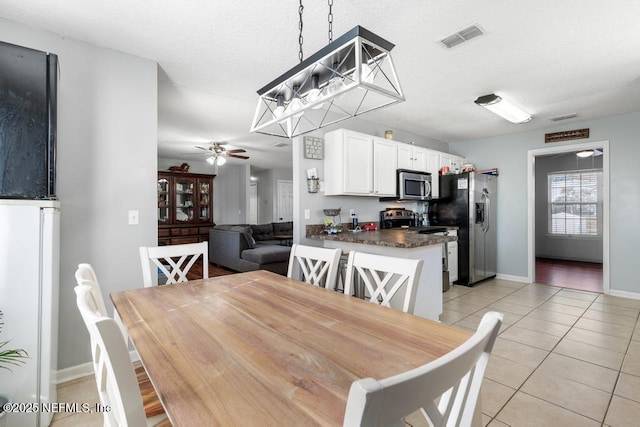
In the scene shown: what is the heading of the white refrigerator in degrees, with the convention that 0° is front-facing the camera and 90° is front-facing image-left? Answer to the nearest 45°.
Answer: approximately 270°

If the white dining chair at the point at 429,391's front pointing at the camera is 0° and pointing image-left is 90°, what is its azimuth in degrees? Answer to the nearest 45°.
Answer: approximately 135°

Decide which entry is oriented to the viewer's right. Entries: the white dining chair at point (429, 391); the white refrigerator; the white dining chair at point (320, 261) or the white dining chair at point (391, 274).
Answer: the white refrigerator

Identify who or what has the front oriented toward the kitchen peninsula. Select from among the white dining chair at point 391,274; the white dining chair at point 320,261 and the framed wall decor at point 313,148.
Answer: the framed wall decor

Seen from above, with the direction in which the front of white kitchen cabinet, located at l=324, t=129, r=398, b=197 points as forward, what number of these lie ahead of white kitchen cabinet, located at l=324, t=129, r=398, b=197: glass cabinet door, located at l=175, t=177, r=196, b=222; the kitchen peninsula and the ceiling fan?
1

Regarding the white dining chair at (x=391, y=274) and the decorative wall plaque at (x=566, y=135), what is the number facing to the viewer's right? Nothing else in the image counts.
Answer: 0

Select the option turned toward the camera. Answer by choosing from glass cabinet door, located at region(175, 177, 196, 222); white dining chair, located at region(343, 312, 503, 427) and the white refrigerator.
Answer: the glass cabinet door

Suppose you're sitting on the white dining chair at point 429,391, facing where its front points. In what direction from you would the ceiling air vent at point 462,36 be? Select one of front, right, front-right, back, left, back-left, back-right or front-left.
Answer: front-right

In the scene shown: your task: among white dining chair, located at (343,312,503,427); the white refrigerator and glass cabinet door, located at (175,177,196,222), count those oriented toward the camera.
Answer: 1

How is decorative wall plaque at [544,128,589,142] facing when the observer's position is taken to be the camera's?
facing the viewer and to the left of the viewer

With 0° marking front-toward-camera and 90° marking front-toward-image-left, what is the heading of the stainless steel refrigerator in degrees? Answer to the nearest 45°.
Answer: approximately 315°
